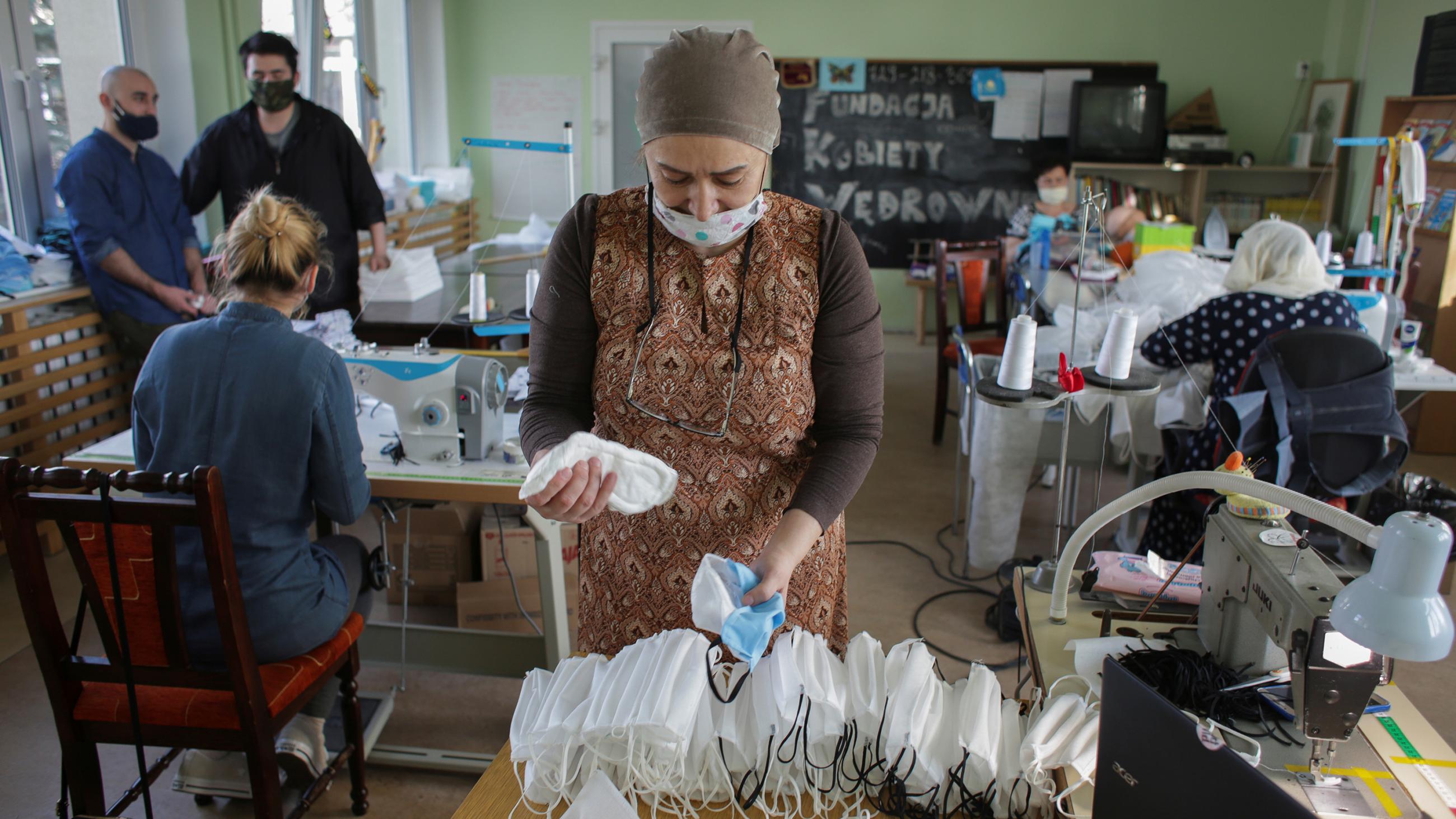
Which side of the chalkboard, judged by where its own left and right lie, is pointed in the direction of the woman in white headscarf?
front

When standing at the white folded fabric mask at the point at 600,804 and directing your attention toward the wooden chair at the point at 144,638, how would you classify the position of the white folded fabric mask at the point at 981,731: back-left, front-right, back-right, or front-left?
back-right

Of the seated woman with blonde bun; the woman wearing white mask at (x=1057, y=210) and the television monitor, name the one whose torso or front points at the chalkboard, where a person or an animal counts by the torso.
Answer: the seated woman with blonde bun

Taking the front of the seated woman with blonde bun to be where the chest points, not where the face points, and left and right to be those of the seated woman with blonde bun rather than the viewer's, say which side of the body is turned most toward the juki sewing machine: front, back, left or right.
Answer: right

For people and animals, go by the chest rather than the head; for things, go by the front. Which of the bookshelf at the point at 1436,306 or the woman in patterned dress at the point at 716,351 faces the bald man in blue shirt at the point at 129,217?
the bookshelf

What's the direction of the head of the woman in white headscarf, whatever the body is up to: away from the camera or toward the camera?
away from the camera

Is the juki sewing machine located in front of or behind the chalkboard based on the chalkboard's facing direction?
in front

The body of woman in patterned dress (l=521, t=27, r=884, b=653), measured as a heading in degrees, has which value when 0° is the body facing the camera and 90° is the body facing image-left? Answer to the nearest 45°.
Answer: approximately 0°

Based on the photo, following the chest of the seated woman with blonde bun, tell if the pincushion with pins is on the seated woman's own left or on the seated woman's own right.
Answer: on the seated woman's own right

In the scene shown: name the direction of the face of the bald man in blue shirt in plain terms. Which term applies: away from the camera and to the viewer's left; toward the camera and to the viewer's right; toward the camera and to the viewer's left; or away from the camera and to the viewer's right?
toward the camera and to the viewer's right

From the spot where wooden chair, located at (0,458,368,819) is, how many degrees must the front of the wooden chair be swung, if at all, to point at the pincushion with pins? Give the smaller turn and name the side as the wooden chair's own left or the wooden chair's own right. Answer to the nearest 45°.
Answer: approximately 90° to the wooden chair's own right

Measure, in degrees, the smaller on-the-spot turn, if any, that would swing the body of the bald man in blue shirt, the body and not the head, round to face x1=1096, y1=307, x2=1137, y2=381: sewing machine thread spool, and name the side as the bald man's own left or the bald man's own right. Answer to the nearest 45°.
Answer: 0° — they already face it
